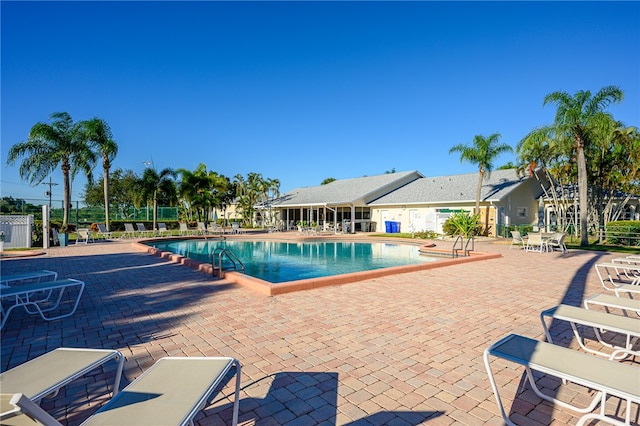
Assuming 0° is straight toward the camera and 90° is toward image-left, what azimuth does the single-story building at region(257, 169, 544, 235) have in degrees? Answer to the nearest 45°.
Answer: approximately 45°

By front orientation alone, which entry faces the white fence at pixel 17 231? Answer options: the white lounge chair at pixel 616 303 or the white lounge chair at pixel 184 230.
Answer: the white lounge chair at pixel 616 303

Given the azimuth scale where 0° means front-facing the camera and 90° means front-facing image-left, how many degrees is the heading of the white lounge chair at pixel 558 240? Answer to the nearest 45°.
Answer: approximately 45°

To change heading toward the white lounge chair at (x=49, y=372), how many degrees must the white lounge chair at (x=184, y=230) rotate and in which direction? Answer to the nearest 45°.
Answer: approximately 45° to its right

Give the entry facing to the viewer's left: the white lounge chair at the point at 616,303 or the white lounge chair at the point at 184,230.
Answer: the white lounge chair at the point at 616,303

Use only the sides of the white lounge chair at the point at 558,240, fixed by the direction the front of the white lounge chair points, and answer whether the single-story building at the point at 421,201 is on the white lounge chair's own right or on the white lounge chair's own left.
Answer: on the white lounge chair's own right

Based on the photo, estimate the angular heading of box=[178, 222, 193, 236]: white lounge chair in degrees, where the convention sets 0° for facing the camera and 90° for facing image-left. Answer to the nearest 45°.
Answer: approximately 315°

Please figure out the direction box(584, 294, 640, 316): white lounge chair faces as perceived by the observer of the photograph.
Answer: facing to the left of the viewer

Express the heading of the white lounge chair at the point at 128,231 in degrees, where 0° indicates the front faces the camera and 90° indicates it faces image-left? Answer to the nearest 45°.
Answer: approximately 315°

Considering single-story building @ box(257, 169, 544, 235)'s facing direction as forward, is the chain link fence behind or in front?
in front

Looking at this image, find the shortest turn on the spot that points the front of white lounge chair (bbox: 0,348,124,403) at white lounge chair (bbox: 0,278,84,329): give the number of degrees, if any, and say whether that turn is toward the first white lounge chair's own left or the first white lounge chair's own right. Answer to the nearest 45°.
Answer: approximately 45° to the first white lounge chair's own left

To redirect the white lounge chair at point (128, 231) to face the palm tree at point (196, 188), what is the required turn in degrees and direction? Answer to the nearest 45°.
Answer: approximately 90° to its left
